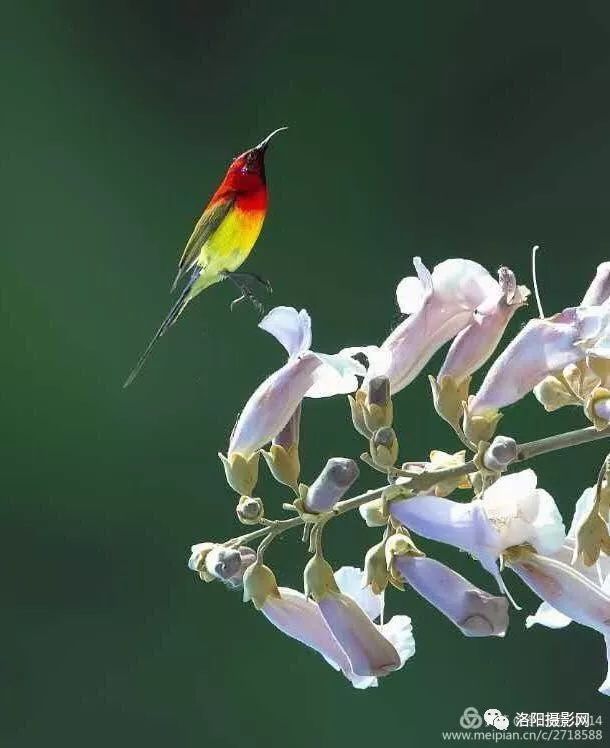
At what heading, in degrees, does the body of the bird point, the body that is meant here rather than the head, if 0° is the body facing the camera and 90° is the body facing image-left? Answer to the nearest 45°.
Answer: approximately 270°
